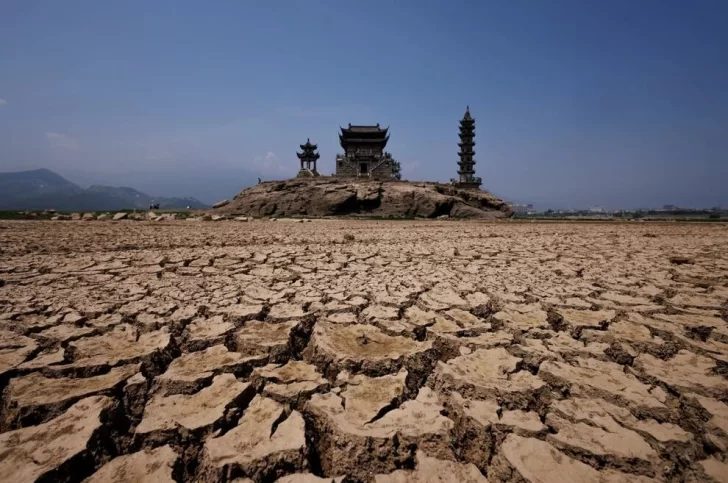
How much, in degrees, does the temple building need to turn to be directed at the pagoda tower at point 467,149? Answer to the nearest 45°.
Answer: approximately 135° to its left

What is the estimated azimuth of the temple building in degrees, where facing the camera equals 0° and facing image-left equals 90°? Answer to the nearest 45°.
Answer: approximately 0°
